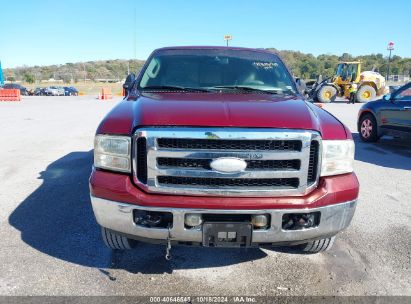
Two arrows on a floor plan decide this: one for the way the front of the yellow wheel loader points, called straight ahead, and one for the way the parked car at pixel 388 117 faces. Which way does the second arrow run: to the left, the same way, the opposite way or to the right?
the same way

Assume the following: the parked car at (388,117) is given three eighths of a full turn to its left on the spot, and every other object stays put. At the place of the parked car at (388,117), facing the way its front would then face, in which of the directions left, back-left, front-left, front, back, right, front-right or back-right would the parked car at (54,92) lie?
back

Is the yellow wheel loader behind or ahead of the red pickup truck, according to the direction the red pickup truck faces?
behind

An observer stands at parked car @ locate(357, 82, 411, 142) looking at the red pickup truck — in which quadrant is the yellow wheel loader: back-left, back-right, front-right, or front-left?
back-right

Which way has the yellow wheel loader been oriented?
to the viewer's left

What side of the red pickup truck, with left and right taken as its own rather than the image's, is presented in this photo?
front

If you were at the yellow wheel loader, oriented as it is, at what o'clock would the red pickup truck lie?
The red pickup truck is roughly at 9 o'clock from the yellow wheel loader.

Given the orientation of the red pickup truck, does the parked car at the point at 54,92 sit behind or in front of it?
behind

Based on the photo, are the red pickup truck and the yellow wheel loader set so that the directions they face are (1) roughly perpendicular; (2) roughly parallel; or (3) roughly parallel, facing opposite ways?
roughly perpendicular

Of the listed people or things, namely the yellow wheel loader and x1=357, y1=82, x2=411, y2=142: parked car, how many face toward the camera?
0

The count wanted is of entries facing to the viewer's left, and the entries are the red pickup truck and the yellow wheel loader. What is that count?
1

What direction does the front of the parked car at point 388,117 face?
to the viewer's left

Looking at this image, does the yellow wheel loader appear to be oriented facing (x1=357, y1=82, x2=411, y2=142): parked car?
no
